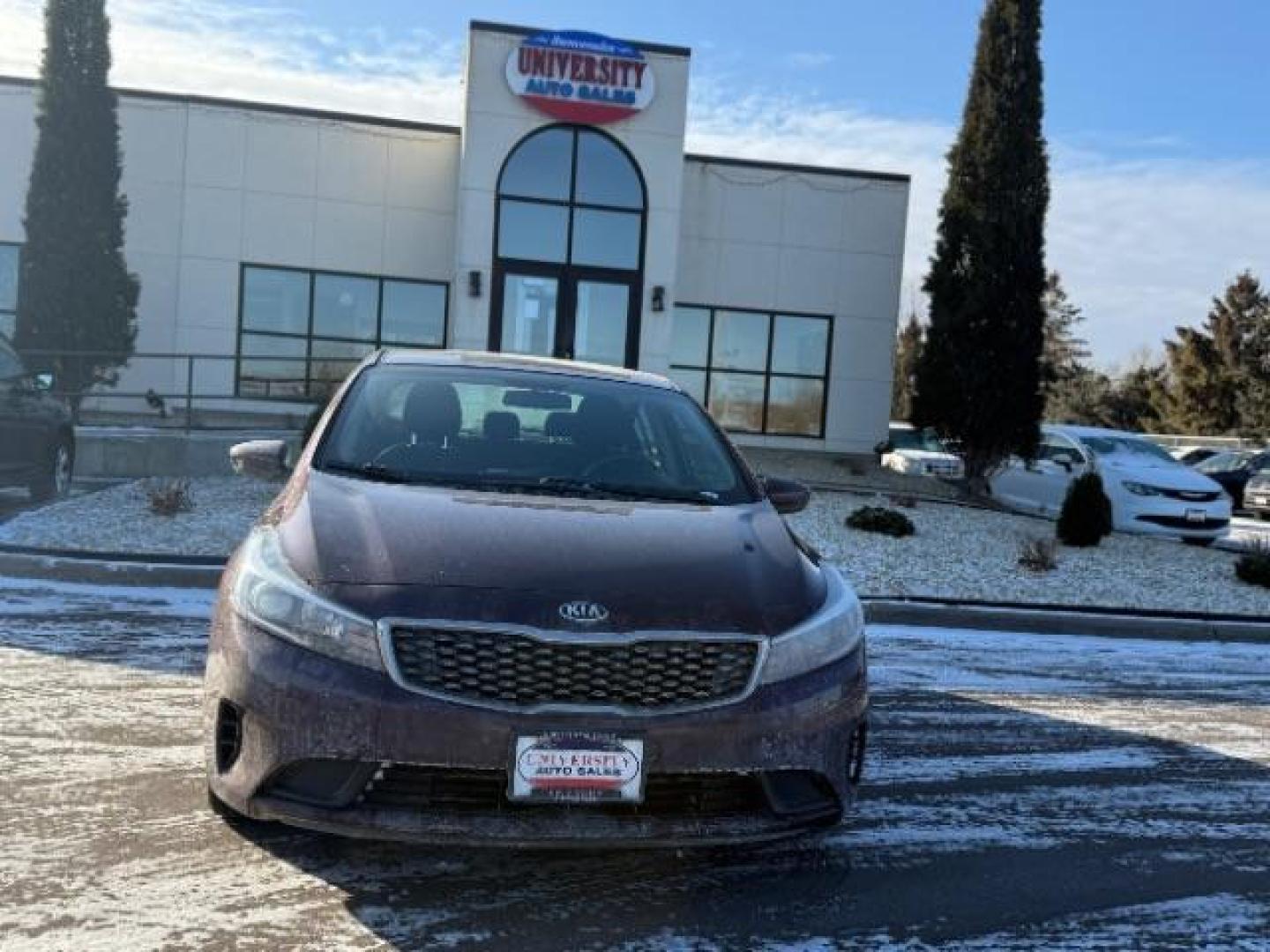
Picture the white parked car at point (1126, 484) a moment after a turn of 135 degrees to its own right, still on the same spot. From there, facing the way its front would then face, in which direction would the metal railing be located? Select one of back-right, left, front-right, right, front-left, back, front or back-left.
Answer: front

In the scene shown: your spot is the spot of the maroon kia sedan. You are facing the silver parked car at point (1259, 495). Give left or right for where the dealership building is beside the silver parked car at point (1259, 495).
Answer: left

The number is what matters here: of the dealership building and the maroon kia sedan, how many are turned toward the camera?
2

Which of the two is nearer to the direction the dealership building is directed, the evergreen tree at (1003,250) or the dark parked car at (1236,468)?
the evergreen tree

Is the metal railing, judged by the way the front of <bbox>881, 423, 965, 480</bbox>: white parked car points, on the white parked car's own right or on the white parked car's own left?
on the white parked car's own right

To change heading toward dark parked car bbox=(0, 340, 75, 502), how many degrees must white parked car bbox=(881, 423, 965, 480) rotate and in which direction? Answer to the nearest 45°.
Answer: approximately 90° to its right

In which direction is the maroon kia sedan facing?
toward the camera

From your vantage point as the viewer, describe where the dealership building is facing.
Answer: facing the viewer

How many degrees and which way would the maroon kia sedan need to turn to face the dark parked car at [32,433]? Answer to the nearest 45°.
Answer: approximately 135° to its right

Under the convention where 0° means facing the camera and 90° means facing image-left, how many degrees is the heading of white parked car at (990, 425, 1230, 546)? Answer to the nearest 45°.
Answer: approximately 315°

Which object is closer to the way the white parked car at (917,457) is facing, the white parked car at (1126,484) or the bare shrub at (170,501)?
the white parked car

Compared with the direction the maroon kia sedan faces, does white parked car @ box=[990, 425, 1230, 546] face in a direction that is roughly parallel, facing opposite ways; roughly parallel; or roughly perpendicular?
roughly parallel

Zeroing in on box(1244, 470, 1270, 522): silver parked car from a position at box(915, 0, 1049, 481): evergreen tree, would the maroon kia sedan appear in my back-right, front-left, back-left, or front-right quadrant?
back-right

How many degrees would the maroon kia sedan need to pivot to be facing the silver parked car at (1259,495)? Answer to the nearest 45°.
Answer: approximately 135° to its left

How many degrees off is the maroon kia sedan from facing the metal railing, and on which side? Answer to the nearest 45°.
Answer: approximately 180°
